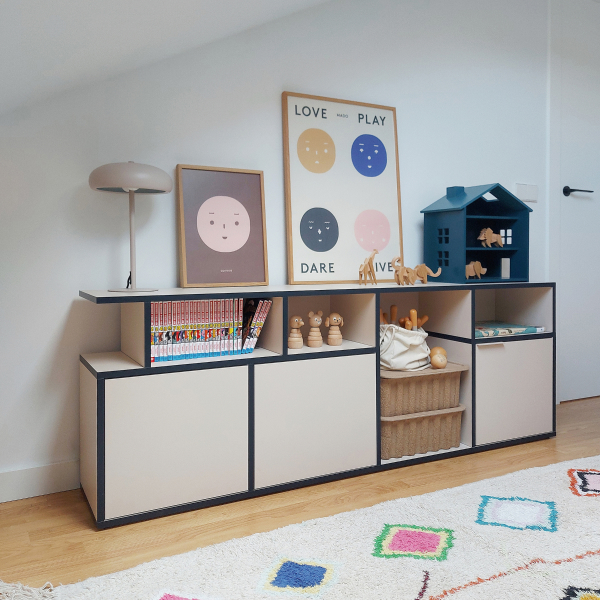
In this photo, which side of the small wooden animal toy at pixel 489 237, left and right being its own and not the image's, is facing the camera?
left

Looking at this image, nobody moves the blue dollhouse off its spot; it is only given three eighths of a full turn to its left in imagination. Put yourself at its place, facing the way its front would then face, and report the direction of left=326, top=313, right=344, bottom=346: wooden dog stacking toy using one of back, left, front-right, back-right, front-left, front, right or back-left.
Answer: back-left

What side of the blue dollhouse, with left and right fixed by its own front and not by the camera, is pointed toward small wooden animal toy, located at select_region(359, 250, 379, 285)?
right

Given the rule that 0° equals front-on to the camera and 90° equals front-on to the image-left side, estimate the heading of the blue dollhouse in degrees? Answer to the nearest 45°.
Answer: approximately 315°

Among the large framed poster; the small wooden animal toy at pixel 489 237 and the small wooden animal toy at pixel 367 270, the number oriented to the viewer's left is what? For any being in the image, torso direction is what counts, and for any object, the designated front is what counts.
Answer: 1
